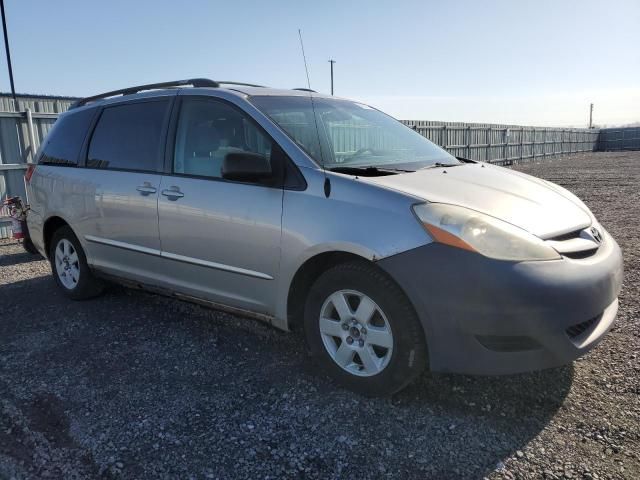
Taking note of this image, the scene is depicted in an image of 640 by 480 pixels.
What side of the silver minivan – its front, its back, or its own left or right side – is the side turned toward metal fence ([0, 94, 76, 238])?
back

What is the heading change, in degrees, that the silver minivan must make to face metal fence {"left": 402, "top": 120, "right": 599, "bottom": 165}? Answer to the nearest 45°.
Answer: approximately 135° to its left

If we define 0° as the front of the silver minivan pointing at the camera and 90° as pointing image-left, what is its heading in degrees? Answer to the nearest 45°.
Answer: approximately 315°

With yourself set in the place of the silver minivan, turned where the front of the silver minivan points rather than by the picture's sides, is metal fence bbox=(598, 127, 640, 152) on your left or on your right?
on your left
